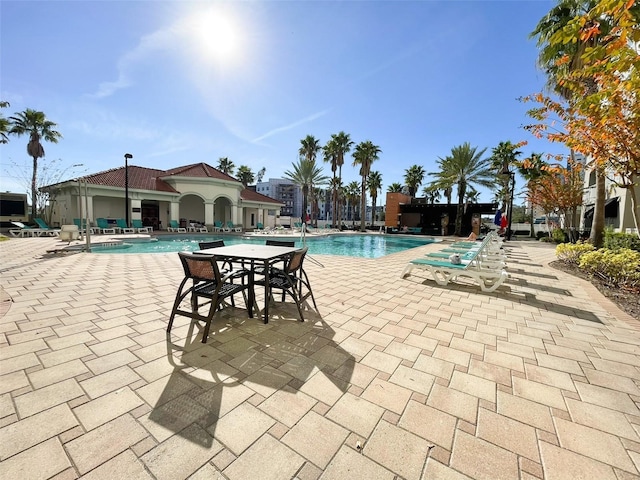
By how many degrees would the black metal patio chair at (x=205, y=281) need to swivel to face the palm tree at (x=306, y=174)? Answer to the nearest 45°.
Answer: approximately 45° to its left

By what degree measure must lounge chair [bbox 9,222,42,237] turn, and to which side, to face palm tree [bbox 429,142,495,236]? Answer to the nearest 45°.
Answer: approximately 45° to its right

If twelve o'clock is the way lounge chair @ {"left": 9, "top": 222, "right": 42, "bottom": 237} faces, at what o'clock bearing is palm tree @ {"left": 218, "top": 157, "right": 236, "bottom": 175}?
The palm tree is roughly at 11 o'clock from the lounge chair.

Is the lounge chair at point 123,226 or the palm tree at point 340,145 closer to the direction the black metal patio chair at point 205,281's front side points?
the palm tree

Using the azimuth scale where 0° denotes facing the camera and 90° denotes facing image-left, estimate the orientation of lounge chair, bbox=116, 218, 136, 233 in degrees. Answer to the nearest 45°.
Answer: approximately 315°

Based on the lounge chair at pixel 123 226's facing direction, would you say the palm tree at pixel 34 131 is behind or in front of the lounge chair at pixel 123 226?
behind

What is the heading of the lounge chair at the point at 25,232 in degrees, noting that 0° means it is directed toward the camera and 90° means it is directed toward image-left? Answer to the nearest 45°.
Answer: approximately 270°

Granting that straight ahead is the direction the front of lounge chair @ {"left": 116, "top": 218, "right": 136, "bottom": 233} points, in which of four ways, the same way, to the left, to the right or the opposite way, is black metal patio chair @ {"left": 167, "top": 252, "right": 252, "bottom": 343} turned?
to the left

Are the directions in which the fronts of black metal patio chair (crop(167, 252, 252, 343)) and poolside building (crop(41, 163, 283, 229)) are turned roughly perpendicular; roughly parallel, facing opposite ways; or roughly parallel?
roughly perpendicular
